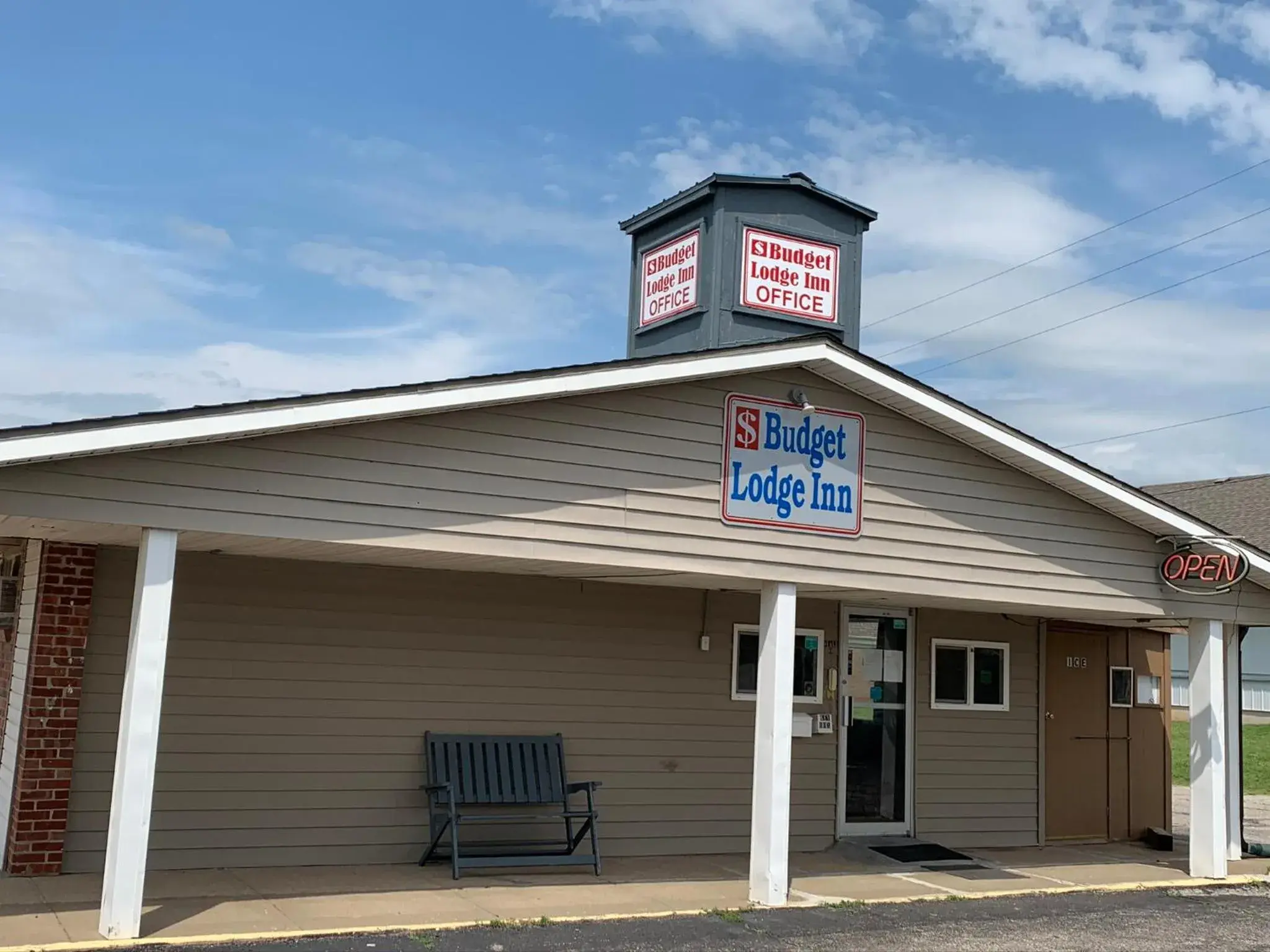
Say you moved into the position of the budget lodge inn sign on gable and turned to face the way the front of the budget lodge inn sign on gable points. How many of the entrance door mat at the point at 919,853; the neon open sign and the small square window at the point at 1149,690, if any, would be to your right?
0

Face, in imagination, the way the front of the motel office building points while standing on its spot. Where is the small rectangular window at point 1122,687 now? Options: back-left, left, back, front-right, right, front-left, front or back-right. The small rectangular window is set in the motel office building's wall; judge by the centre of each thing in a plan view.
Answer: left

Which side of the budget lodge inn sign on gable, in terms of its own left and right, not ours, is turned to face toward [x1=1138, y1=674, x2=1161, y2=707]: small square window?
left

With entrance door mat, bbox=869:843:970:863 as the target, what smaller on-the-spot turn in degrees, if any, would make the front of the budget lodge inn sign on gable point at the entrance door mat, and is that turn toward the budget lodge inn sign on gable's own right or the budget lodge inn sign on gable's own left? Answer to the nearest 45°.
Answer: approximately 135° to the budget lodge inn sign on gable's own left

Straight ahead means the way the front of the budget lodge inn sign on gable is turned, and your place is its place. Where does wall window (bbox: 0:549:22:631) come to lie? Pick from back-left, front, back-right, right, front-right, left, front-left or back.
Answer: back-right

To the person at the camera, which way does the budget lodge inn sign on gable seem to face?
facing the viewer and to the right of the viewer

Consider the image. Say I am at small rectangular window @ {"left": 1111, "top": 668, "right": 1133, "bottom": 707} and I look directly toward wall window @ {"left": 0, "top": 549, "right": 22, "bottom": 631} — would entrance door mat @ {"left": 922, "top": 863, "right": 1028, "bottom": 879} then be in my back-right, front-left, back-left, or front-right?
front-left

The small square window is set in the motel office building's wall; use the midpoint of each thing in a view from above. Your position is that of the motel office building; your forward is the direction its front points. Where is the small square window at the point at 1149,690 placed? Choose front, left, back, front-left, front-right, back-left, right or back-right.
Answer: left

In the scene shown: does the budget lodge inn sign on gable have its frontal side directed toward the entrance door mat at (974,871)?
no

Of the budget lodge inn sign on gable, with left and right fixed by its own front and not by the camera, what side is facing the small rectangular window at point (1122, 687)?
left

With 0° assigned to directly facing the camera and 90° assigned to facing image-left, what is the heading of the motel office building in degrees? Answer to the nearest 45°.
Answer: approximately 315°
